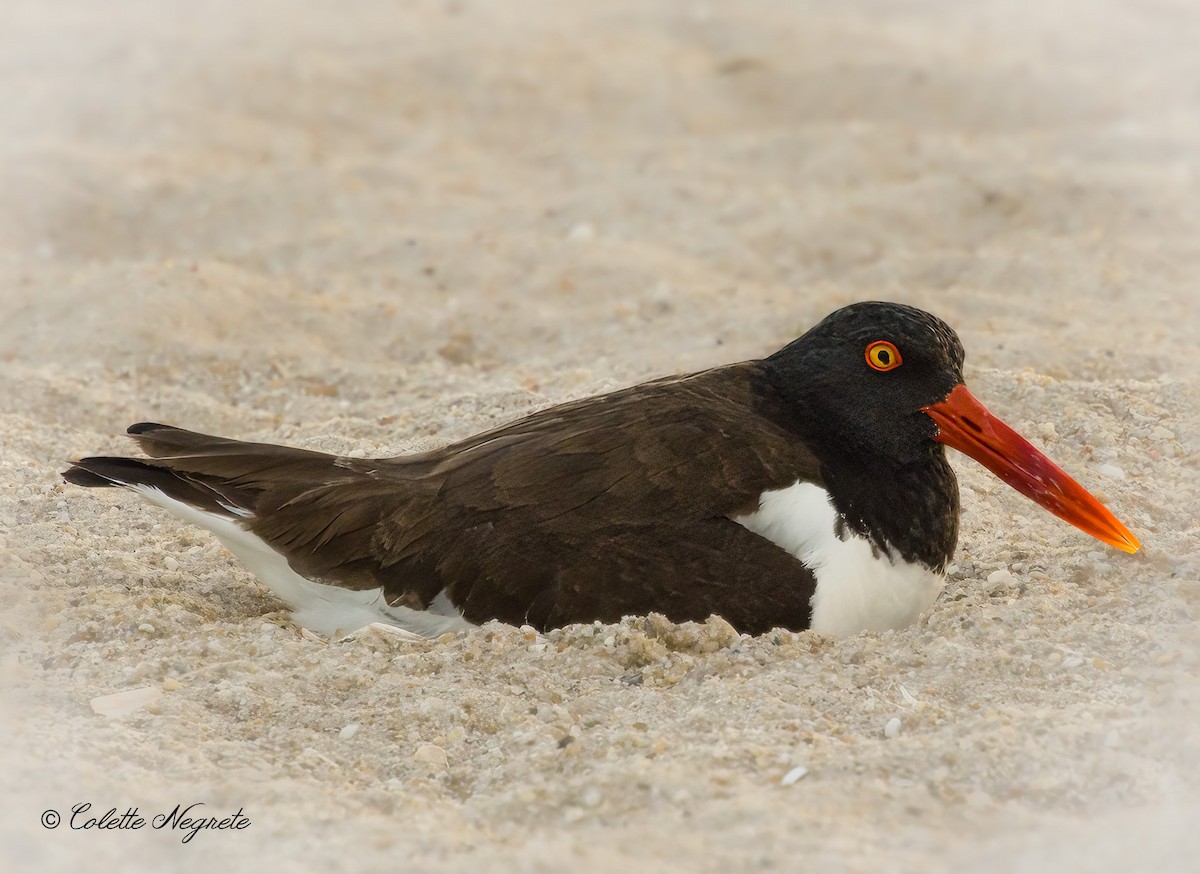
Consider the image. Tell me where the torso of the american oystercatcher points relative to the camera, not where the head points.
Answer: to the viewer's right

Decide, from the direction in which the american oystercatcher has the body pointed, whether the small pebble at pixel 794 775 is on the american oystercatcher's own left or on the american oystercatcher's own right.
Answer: on the american oystercatcher's own right

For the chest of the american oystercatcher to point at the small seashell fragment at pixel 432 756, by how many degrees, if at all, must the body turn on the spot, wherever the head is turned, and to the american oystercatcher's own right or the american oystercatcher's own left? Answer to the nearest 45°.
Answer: approximately 135° to the american oystercatcher's own right

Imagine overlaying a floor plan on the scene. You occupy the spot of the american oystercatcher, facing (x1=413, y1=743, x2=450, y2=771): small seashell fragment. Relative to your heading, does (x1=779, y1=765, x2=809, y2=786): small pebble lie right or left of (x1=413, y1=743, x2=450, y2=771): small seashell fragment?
left

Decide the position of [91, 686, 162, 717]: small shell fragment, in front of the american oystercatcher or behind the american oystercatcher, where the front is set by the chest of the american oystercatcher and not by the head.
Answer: behind
